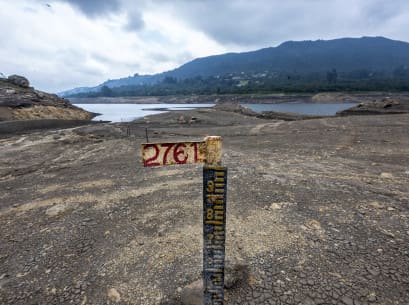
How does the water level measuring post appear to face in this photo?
toward the camera

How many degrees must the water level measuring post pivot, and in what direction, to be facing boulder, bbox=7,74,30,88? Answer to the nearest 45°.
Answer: approximately 135° to its right

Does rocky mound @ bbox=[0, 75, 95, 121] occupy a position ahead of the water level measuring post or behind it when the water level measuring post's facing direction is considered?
behind
